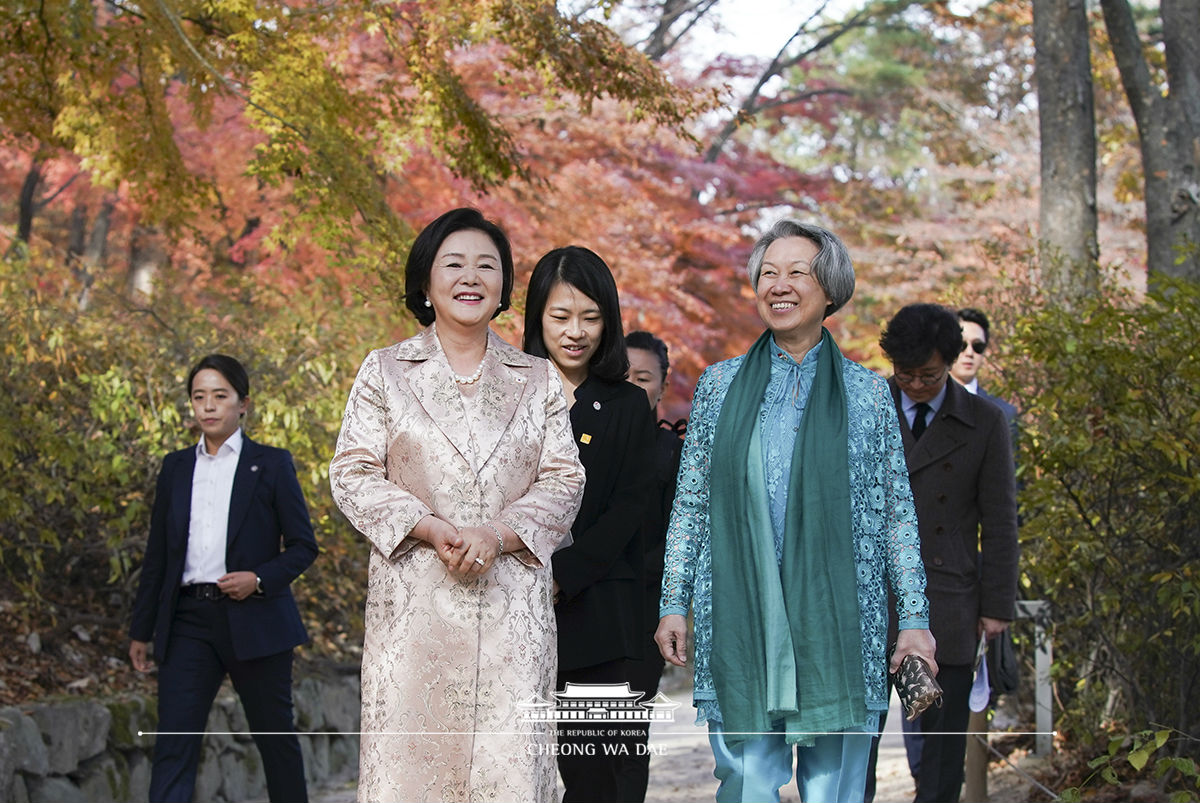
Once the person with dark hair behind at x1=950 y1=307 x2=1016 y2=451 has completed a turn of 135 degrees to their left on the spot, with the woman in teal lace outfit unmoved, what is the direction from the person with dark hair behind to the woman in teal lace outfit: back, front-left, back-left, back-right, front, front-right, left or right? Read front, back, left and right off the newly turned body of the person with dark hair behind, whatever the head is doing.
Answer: back-right

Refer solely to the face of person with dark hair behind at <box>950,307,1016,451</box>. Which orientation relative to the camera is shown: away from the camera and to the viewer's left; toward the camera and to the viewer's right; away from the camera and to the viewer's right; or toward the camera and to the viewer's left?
toward the camera and to the viewer's left

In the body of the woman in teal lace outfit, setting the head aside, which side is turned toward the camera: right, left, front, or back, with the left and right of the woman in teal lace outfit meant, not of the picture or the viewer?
front

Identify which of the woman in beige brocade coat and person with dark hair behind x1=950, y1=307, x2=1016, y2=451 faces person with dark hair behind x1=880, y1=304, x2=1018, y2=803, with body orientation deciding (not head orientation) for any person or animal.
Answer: person with dark hair behind x1=950, y1=307, x2=1016, y2=451

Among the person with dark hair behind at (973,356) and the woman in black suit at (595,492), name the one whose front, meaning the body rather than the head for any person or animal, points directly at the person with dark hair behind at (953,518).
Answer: the person with dark hair behind at (973,356)

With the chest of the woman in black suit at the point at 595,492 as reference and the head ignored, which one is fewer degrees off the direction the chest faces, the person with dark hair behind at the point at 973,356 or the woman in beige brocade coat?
the woman in beige brocade coat

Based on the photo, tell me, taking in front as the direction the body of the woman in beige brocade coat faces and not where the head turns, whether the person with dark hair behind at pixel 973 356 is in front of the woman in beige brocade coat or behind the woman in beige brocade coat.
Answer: behind

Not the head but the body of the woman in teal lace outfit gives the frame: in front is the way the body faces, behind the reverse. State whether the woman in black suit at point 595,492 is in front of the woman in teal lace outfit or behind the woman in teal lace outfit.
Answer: behind

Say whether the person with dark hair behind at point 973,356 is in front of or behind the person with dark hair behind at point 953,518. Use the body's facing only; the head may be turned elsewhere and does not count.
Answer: behind

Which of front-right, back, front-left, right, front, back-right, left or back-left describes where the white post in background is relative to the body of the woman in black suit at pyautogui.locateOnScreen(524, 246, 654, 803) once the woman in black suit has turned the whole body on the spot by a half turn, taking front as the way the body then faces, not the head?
front

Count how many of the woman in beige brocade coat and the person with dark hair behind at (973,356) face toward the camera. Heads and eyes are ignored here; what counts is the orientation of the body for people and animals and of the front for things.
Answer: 2

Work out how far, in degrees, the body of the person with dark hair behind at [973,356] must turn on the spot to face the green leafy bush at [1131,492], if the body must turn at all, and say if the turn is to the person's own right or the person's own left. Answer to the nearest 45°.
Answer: approximately 45° to the person's own left
